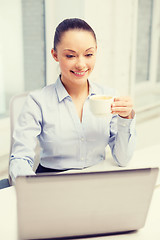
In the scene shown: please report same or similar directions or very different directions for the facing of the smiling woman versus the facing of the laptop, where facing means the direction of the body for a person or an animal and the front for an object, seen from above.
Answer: very different directions

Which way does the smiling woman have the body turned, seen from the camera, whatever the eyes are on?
toward the camera

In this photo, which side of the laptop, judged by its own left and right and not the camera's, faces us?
back

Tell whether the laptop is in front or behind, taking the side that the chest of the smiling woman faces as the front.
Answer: in front

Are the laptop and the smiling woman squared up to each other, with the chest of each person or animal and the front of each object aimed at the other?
yes

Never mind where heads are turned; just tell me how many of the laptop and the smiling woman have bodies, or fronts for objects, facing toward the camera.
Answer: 1

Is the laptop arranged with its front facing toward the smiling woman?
yes

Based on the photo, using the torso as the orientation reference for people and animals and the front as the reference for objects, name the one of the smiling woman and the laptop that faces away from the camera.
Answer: the laptop
